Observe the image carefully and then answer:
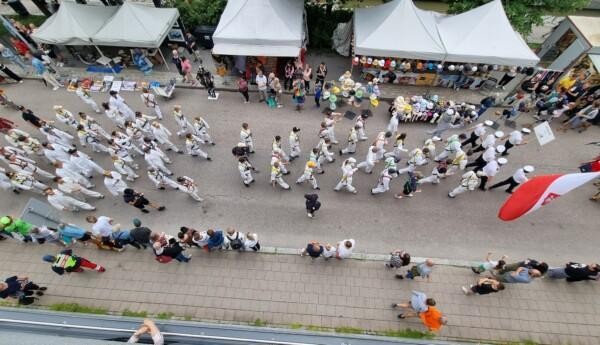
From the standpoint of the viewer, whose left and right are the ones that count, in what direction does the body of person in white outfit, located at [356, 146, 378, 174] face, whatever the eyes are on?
facing to the right of the viewer

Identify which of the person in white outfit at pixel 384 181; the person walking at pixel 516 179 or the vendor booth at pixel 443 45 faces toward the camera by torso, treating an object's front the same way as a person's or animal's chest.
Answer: the vendor booth

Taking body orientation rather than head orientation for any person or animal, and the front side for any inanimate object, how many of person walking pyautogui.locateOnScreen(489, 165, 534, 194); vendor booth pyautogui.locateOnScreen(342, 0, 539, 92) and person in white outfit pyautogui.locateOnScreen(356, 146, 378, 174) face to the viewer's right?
2

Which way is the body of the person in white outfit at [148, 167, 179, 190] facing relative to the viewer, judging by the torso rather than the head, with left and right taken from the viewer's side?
facing to the right of the viewer

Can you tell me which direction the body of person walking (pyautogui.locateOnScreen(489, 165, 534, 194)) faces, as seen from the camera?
to the viewer's right

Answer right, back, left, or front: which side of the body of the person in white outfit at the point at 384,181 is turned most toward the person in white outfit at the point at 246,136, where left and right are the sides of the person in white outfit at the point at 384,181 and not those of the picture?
back

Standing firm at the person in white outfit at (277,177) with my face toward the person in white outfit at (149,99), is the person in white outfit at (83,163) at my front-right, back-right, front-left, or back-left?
front-left

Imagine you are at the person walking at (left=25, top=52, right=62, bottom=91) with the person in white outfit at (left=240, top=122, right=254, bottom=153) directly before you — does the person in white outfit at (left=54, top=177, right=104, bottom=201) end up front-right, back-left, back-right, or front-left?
front-right

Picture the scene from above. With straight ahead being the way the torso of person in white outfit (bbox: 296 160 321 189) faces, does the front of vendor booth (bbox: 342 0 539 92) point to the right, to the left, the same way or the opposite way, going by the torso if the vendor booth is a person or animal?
to the right

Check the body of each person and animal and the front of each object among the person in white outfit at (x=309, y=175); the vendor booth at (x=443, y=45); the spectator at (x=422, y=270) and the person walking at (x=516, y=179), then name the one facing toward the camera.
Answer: the vendor booth

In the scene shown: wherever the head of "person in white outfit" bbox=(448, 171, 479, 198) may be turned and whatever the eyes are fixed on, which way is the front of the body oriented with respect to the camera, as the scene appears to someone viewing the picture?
to the viewer's right
